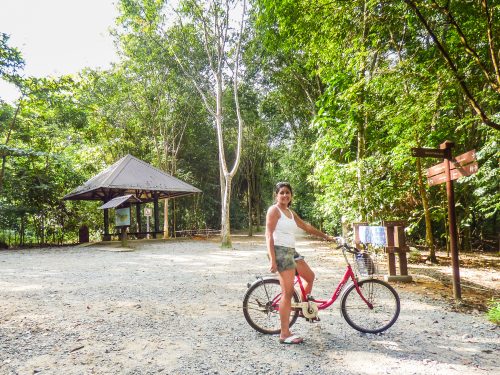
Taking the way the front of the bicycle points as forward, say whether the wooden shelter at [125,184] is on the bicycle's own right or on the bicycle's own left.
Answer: on the bicycle's own left

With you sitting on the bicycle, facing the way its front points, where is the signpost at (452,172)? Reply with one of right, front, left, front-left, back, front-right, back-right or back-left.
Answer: front-left

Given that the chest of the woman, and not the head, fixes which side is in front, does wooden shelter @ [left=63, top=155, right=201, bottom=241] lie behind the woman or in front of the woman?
behind

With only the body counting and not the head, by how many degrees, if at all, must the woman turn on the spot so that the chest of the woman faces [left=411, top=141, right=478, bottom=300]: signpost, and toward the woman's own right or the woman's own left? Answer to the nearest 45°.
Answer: approximately 90° to the woman's own left

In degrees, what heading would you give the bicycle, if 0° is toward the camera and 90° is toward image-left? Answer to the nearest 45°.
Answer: approximately 270°

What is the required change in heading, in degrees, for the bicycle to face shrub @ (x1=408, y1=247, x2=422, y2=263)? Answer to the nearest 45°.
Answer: approximately 90° to its left
